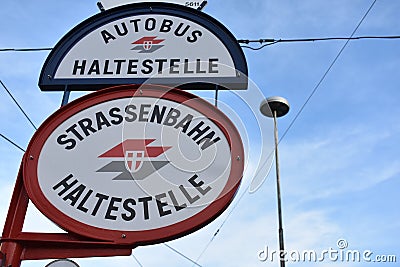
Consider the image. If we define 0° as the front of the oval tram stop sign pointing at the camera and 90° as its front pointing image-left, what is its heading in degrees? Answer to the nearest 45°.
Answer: approximately 0°
